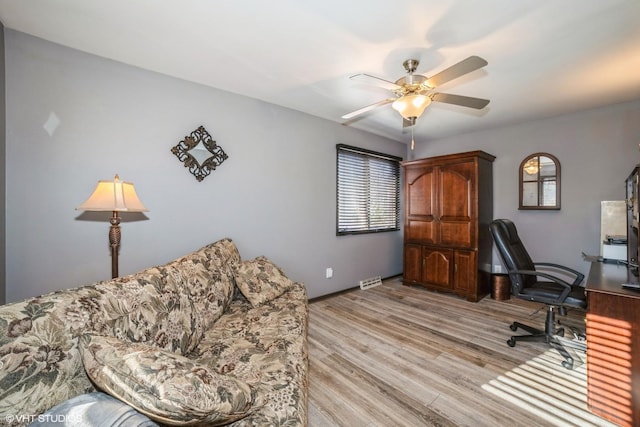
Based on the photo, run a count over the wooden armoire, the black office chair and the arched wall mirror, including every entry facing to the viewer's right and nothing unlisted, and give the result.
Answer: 1

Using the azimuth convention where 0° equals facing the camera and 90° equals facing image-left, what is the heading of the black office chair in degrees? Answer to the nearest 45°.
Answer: approximately 270°

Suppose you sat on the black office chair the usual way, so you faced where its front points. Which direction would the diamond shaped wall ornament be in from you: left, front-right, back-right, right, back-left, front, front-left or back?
back-right

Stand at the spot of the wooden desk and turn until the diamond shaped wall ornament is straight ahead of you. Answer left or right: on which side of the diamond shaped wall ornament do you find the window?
right

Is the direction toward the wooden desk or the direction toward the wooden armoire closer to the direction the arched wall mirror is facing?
the wooden desk

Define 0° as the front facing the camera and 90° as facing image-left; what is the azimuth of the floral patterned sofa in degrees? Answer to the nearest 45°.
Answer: approximately 315°

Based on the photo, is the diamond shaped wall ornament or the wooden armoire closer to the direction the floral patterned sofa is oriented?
the wooden armoire

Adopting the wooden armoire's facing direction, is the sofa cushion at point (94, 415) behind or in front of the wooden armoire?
in front

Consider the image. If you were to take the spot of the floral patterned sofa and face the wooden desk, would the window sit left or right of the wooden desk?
left

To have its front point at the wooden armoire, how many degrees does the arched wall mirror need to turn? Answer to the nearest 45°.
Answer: approximately 45° to its right

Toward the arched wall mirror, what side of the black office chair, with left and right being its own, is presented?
left

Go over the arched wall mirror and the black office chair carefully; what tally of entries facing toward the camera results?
1
